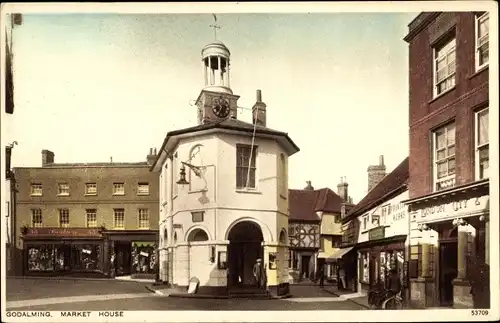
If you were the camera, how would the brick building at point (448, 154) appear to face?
facing the viewer and to the left of the viewer

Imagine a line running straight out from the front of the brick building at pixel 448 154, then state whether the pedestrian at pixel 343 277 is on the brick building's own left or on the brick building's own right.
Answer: on the brick building's own right

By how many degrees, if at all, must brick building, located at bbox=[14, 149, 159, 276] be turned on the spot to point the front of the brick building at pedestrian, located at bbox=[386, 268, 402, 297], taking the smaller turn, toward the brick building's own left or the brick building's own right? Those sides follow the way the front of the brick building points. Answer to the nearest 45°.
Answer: approximately 90° to the brick building's own left

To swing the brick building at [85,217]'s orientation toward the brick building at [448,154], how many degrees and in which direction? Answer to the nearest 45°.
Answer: approximately 45° to its left

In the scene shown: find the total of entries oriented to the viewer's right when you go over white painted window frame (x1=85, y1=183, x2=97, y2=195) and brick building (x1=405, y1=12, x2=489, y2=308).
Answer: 0
